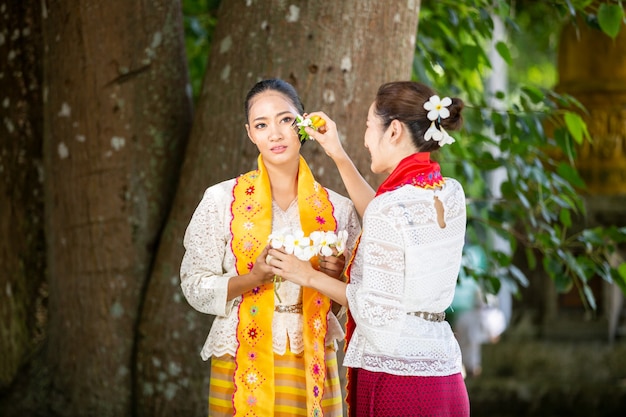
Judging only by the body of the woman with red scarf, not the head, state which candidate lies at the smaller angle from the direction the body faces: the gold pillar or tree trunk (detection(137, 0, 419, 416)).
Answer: the tree trunk

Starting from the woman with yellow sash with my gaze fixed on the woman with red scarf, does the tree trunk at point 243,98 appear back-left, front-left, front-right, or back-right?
back-left

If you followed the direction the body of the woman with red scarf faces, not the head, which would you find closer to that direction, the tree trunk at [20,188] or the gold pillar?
the tree trunk

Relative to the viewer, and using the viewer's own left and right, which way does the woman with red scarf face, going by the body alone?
facing away from the viewer and to the left of the viewer

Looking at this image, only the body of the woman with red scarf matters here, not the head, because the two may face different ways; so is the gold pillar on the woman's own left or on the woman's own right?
on the woman's own right

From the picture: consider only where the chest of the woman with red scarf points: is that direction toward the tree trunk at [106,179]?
yes

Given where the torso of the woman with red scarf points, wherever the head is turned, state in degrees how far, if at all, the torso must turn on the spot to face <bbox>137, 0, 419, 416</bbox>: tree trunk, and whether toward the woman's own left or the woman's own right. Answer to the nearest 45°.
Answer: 0° — they already face it
